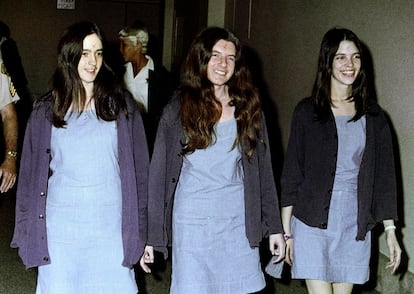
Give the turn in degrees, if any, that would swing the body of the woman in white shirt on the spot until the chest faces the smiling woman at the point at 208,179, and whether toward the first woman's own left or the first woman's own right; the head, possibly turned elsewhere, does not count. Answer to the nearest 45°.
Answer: approximately 45° to the first woman's own left

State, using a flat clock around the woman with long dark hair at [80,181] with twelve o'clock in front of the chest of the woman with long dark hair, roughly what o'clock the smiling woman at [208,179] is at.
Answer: The smiling woman is roughly at 9 o'clock from the woman with long dark hair.

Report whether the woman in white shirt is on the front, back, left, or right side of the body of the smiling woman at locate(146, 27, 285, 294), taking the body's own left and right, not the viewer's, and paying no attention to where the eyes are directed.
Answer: back

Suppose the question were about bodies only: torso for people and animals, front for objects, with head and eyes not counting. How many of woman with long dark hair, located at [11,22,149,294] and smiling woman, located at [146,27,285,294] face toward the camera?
2

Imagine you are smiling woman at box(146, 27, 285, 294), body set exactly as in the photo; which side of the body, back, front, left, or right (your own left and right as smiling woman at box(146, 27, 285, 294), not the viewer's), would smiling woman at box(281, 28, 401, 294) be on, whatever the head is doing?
left

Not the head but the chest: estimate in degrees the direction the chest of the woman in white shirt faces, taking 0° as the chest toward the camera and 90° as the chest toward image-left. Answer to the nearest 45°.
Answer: approximately 45°
